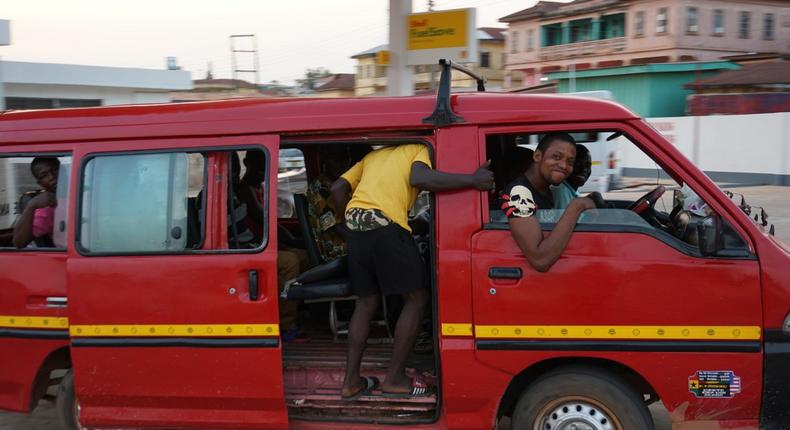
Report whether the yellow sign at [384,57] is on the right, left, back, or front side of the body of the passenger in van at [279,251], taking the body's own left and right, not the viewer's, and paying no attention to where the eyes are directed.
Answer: left

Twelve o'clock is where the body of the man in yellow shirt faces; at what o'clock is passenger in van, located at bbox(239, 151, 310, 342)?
The passenger in van is roughly at 9 o'clock from the man in yellow shirt.

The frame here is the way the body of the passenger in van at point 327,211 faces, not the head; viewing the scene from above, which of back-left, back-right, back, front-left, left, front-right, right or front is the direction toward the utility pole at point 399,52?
left

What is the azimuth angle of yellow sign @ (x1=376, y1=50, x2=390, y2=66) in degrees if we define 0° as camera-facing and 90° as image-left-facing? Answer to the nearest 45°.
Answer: approximately 0°

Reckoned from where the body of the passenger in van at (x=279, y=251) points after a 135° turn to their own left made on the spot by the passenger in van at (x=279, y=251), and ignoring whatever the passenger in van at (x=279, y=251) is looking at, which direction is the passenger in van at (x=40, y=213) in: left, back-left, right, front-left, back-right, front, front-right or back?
front-left

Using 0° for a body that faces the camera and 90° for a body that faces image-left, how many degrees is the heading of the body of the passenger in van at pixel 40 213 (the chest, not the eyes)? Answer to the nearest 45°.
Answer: approximately 315°

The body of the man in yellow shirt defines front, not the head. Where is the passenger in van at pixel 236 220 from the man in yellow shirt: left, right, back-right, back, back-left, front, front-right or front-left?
back-left

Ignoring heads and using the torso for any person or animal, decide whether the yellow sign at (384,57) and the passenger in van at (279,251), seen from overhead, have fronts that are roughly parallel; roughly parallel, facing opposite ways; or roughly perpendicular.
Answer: roughly perpendicular

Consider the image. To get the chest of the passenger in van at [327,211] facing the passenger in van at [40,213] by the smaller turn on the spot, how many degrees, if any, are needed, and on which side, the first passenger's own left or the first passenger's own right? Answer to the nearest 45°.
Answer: approximately 180°

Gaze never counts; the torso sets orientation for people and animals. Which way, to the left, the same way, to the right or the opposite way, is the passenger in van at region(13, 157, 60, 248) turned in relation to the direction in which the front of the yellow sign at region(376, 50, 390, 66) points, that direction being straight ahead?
to the left

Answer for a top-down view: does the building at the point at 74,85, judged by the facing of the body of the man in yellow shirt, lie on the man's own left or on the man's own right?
on the man's own left

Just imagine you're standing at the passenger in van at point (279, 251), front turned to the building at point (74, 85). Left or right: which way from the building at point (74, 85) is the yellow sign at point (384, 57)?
right

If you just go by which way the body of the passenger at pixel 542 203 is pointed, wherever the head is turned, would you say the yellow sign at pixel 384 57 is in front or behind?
behind

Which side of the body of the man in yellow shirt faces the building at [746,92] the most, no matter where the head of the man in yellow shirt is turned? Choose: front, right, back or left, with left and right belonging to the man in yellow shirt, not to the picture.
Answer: front

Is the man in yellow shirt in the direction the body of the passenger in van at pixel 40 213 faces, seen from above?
yes

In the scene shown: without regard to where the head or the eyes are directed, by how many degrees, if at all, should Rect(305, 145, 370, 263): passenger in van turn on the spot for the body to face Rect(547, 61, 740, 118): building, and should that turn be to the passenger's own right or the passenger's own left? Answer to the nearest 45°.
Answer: approximately 45° to the passenger's own left

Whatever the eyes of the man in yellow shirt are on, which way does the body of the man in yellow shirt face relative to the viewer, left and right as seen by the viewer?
facing away from the viewer and to the right of the viewer

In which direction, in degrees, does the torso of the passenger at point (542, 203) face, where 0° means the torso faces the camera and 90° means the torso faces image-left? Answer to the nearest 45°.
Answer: approximately 315°

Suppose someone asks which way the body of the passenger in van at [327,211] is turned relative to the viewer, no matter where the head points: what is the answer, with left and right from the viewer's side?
facing to the right of the viewer
